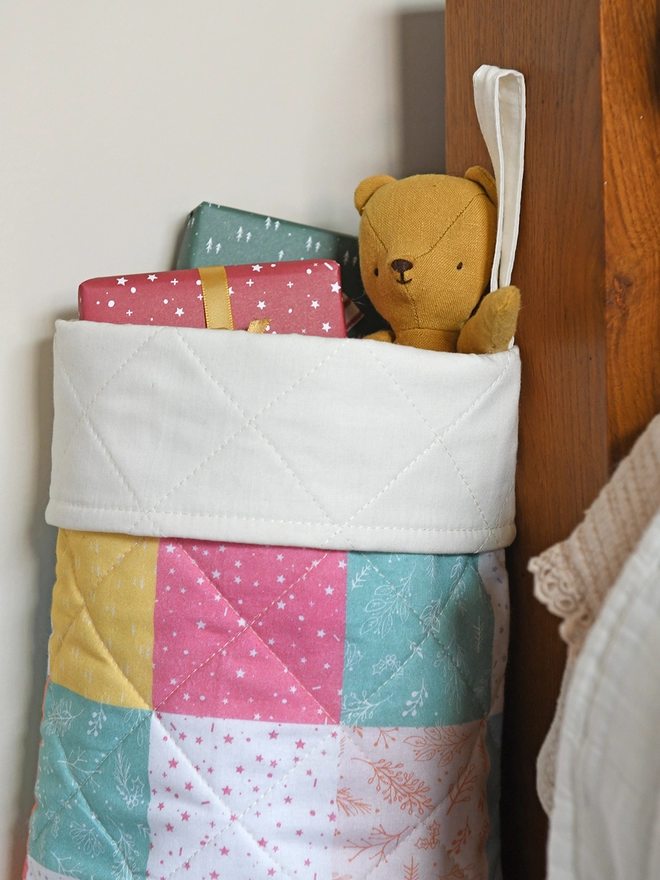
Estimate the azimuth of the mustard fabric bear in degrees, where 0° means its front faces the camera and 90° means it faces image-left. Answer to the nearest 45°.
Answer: approximately 45°
